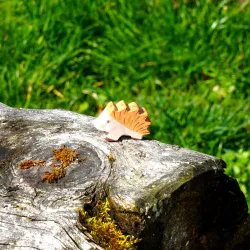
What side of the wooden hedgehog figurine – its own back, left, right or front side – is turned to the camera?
left
